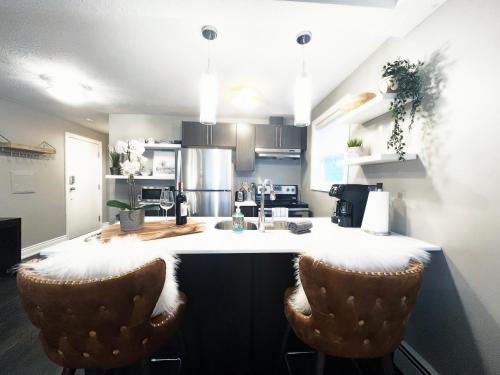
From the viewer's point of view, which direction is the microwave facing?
toward the camera

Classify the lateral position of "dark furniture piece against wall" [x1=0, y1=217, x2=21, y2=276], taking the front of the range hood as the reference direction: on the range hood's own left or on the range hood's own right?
on the range hood's own right

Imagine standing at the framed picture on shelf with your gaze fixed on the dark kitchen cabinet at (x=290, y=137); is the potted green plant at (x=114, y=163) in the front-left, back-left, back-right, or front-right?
back-right

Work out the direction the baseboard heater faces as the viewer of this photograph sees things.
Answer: facing the viewer and to the left of the viewer

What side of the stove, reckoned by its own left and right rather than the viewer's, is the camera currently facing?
front

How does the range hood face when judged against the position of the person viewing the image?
facing the viewer

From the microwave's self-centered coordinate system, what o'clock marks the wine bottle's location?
The wine bottle is roughly at 12 o'clock from the microwave.

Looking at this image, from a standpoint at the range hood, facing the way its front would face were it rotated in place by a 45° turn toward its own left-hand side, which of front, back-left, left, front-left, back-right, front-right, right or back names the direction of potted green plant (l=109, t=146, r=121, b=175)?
back-right

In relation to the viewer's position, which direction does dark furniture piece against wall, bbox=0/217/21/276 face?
facing the viewer and to the right of the viewer

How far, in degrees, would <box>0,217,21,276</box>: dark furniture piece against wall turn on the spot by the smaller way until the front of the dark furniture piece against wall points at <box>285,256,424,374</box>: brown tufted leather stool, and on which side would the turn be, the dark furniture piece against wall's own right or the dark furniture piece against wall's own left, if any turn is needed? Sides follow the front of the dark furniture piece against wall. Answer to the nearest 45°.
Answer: approximately 45° to the dark furniture piece against wall's own right

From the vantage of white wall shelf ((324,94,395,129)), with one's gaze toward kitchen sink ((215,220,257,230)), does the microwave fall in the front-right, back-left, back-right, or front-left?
front-right

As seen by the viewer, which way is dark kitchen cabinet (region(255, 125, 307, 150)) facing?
toward the camera

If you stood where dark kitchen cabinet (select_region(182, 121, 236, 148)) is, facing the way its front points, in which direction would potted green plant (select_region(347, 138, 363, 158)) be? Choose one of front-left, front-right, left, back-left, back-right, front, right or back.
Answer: front-left
